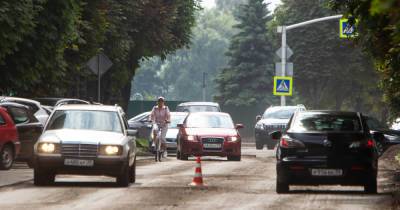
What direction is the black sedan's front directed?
away from the camera

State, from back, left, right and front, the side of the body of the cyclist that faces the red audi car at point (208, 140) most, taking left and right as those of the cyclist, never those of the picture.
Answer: left

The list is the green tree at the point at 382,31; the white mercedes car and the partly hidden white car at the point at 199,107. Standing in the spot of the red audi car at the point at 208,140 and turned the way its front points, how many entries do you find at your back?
1

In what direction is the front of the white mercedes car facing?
toward the camera

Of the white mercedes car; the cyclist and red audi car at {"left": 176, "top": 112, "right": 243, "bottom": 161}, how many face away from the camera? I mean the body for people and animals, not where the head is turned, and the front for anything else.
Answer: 0

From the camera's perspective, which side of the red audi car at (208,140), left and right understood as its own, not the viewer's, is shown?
front

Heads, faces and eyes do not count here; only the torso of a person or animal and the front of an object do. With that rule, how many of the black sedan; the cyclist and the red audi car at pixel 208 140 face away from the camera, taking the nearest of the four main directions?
1
